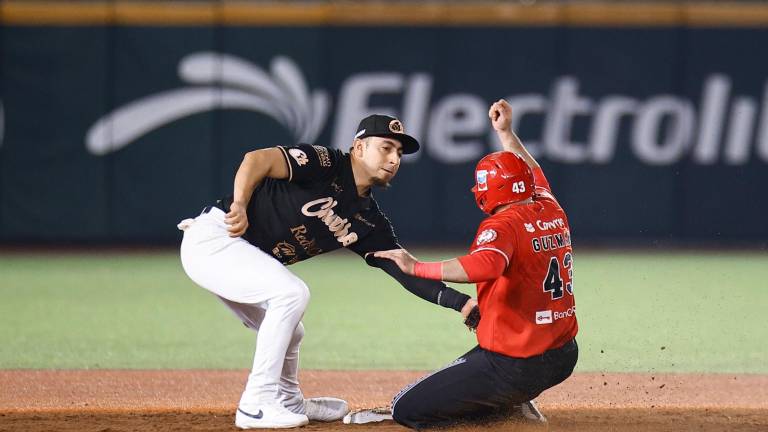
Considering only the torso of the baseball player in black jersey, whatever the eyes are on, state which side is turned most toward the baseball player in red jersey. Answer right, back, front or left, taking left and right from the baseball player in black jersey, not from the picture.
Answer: front

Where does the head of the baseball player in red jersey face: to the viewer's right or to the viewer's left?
to the viewer's left

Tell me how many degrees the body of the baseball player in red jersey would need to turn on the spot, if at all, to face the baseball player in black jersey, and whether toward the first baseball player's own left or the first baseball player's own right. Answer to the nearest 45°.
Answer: approximately 45° to the first baseball player's own left

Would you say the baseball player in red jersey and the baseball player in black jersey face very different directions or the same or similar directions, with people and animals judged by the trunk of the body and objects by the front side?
very different directions

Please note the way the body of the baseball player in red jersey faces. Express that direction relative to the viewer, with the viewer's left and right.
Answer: facing away from the viewer and to the left of the viewer
